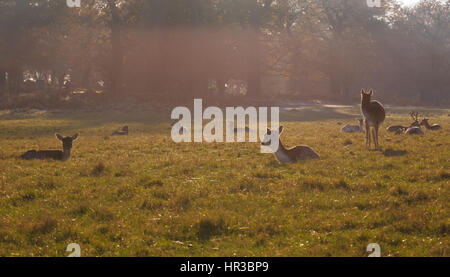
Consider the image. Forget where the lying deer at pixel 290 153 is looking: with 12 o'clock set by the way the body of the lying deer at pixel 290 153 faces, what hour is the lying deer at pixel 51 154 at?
the lying deer at pixel 51 154 is roughly at 12 o'clock from the lying deer at pixel 290 153.

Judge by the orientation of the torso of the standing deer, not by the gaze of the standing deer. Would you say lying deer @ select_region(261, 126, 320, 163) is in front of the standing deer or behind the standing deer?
in front

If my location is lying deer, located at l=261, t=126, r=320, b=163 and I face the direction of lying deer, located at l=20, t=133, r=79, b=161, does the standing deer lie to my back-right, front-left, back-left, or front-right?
back-right

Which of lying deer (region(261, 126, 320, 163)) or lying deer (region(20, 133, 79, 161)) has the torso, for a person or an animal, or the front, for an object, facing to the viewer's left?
lying deer (region(261, 126, 320, 163))

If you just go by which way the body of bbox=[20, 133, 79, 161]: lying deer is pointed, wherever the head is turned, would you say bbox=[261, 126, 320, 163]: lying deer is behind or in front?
in front

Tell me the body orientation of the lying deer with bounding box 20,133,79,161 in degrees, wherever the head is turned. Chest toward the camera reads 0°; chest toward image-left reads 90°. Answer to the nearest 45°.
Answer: approximately 270°

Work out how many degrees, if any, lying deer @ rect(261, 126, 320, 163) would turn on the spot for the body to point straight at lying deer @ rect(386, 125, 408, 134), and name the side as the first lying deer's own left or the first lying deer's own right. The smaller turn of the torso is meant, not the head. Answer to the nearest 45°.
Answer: approximately 135° to the first lying deer's own right

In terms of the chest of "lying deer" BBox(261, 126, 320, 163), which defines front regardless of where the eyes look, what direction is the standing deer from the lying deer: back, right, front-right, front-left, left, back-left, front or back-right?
back-right

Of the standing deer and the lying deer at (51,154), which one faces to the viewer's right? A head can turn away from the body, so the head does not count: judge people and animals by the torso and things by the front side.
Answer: the lying deer

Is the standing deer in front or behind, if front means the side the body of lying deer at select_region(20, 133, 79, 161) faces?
in front

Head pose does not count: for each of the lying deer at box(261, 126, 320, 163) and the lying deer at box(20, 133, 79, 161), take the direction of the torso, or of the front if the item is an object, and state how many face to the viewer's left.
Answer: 1

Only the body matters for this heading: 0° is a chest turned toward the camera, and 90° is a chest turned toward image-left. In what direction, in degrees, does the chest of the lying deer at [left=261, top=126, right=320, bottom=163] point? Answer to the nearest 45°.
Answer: approximately 90°
